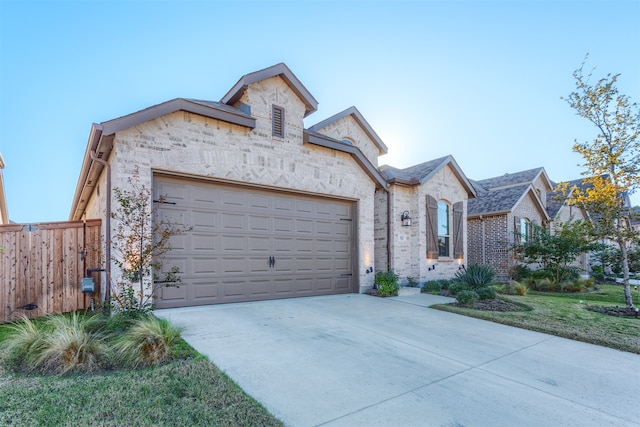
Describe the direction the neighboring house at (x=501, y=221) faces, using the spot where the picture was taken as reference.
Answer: facing the viewer and to the right of the viewer

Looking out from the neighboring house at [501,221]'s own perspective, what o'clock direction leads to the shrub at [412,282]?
The shrub is roughly at 2 o'clock from the neighboring house.

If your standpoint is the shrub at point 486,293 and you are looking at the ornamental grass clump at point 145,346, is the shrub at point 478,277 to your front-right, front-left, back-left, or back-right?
back-right

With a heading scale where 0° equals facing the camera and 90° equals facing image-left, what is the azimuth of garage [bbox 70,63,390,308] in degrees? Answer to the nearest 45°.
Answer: approximately 315°

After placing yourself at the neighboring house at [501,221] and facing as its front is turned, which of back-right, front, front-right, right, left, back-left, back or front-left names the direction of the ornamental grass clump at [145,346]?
front-right

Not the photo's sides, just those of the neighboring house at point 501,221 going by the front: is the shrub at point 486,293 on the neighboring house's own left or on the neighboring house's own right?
on the neighboring house's own right

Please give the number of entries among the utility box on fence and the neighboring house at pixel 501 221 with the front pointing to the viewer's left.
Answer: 0
